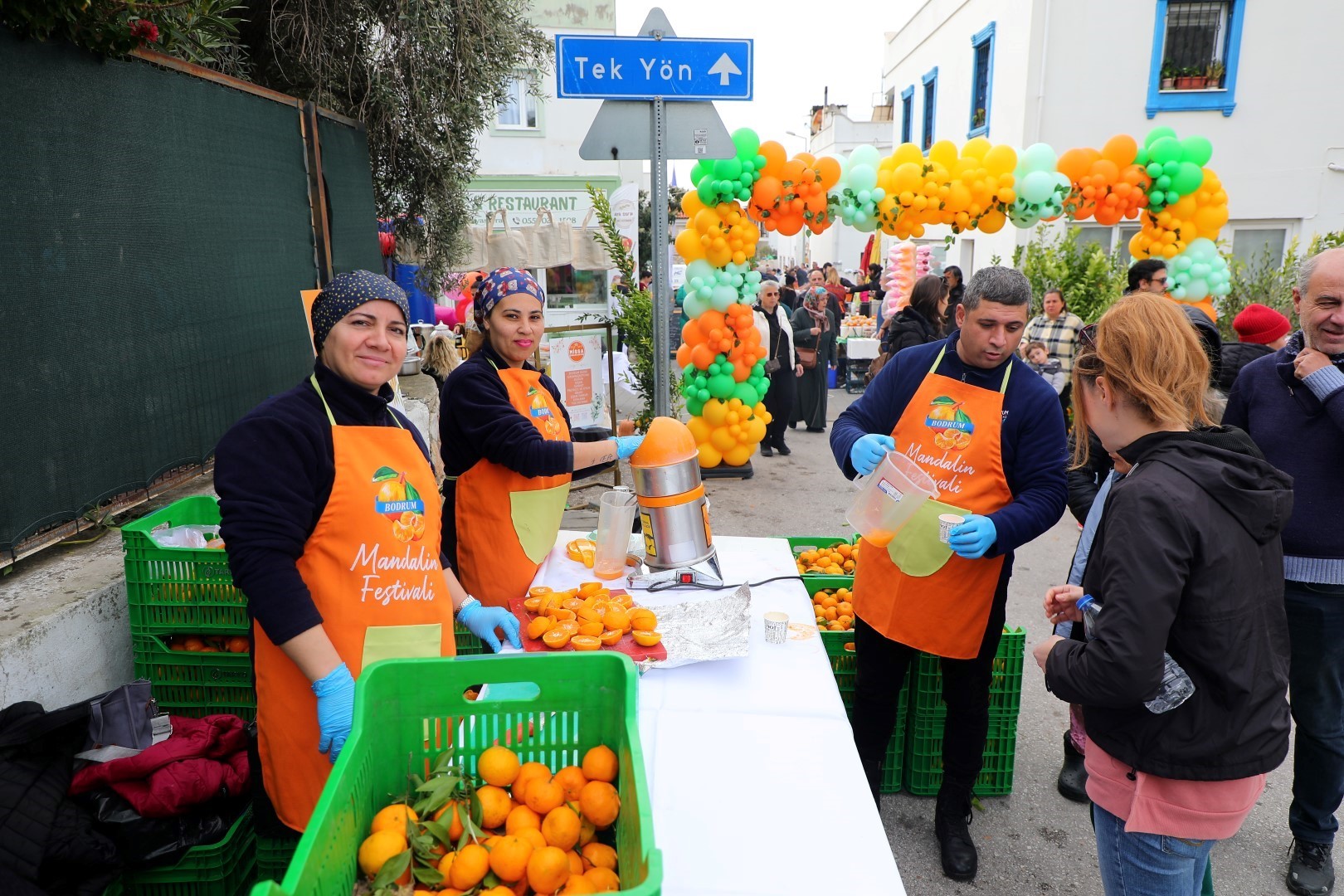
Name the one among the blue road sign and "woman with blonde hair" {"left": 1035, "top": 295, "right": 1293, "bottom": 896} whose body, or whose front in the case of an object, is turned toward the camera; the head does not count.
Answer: the blue road sign

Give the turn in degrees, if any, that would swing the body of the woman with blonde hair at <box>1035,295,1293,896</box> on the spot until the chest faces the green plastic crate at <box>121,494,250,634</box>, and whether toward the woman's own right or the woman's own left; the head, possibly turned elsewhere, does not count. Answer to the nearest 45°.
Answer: approximately 45° to the woman's own left

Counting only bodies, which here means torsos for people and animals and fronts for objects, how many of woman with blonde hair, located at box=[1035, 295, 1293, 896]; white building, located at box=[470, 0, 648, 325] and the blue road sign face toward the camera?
2

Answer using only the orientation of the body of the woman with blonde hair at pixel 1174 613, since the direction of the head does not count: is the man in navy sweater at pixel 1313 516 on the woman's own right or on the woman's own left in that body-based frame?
on the woman's own right

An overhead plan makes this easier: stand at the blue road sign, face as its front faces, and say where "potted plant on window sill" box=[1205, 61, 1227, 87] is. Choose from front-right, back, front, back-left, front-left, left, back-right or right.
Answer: back-left

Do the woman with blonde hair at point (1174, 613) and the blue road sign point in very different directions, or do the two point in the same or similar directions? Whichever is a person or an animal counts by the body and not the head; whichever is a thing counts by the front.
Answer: very different directions

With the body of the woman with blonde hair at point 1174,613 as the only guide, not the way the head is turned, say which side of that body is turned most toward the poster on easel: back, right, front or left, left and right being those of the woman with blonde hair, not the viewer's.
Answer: front

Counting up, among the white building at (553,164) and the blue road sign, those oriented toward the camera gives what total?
2

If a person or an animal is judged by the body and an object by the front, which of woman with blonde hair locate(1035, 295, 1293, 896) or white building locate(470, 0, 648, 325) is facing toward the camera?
the white building

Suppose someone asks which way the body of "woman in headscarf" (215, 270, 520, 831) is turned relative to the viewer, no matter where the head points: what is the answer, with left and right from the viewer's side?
facing the viewer and to the right of the viewer

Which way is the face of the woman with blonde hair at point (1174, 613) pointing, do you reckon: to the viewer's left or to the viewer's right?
to the viewer's left

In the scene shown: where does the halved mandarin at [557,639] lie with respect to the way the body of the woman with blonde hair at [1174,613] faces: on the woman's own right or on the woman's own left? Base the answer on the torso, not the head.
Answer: on the woman's own left

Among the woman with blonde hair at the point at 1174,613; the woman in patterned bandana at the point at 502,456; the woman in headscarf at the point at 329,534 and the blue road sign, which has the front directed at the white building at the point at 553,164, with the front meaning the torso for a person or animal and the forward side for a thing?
the woman with blonde hair

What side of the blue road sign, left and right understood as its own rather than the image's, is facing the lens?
front

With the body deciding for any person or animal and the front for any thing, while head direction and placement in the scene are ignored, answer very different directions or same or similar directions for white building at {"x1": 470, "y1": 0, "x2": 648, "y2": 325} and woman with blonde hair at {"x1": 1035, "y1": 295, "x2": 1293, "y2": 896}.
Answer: very different directions
